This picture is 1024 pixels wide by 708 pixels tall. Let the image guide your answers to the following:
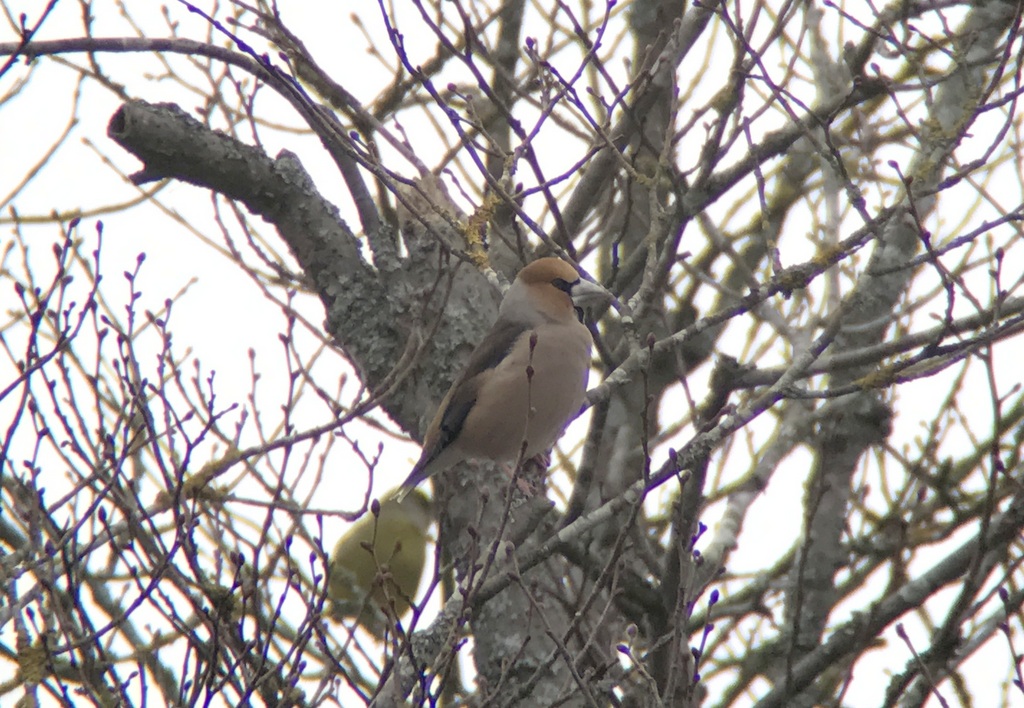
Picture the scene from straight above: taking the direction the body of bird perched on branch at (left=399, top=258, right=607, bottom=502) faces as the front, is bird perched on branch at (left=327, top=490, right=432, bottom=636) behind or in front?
behind

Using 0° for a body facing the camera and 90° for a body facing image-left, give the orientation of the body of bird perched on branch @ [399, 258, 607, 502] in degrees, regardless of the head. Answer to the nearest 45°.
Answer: approximately 270°
